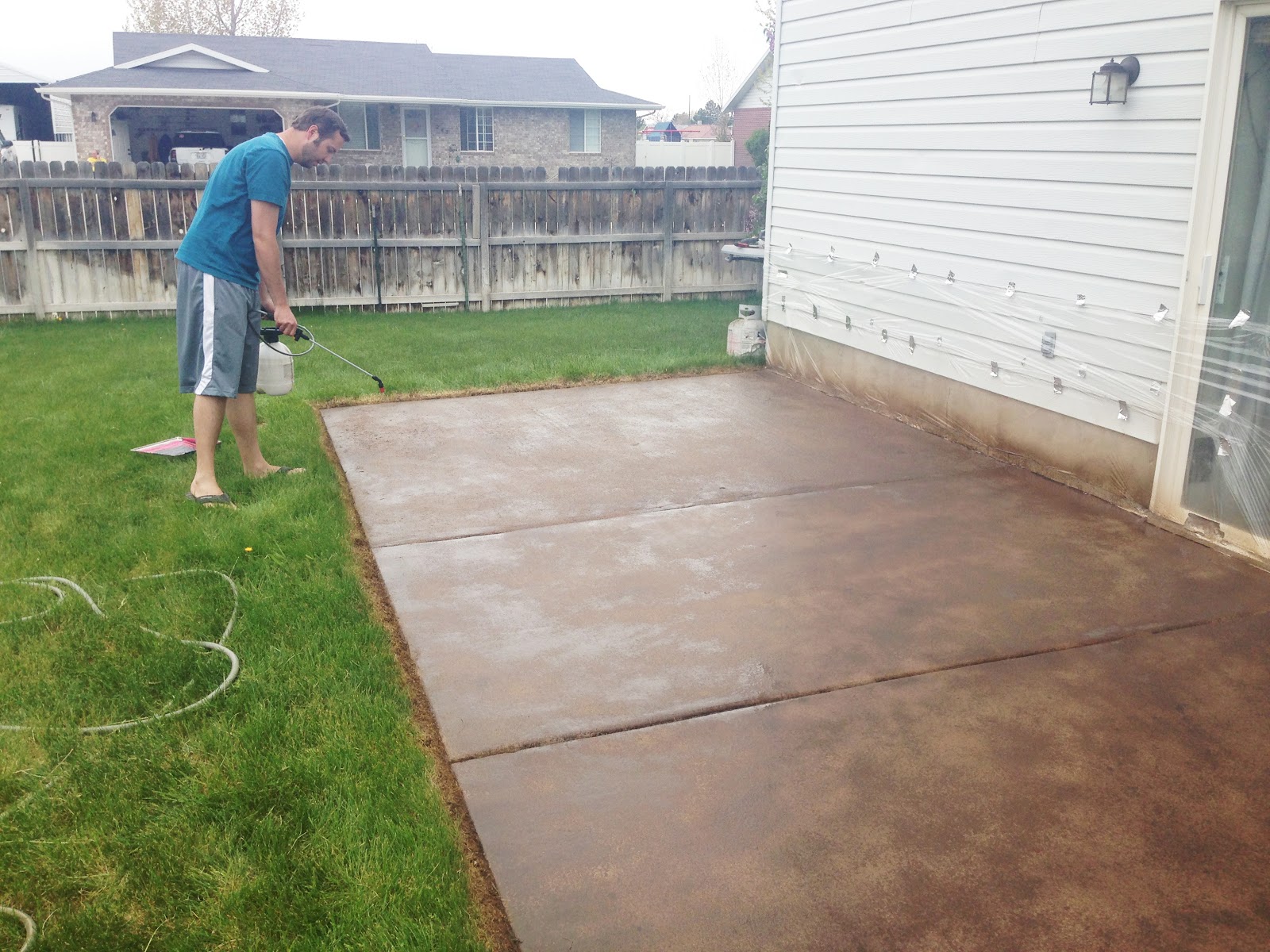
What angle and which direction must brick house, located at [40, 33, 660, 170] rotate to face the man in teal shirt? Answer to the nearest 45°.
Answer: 0° — it already faces them

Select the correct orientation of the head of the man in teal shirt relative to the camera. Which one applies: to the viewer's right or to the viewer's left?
to the viewer's right

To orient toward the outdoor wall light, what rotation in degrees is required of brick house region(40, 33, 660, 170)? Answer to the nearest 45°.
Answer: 0° — it already faces it

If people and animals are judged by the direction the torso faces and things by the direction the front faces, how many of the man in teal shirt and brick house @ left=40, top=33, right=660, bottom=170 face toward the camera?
1

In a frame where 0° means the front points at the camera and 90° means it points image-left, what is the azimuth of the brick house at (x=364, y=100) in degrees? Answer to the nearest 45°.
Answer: approximately 0°

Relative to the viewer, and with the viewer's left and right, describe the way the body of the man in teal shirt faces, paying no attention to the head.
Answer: facing to the right of the viewer

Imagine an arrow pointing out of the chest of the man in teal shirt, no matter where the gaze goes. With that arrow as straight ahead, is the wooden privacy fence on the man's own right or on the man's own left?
on the man's own left

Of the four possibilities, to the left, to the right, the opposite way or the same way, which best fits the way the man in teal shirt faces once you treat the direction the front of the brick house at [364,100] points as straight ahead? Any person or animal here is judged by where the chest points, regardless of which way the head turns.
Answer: to the left

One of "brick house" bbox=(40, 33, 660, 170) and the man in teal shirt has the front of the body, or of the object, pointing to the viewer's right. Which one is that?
the man in teal shirt
